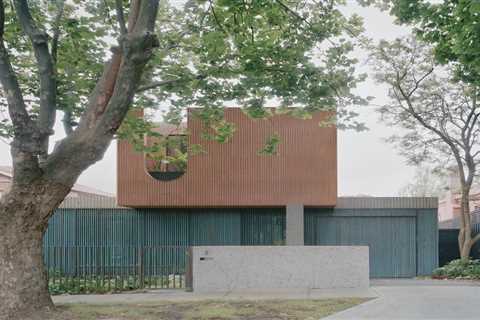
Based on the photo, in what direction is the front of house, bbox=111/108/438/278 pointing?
toward the camera

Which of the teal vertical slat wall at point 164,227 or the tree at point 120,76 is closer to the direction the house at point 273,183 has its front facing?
the tree

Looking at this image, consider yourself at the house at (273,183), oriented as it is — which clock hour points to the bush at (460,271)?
The bush is roughly at 9 o'clock from the house.

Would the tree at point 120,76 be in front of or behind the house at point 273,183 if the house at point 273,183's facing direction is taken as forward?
in front

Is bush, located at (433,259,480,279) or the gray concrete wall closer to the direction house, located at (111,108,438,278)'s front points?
the gray concrete wall

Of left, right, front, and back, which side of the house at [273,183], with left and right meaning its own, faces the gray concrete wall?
front

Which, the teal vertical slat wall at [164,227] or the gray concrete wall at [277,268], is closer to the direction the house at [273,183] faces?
the gray concrete wall

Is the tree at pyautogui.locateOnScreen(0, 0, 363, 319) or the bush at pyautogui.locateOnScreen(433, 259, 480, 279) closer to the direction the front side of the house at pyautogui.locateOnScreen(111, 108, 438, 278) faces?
the tree
